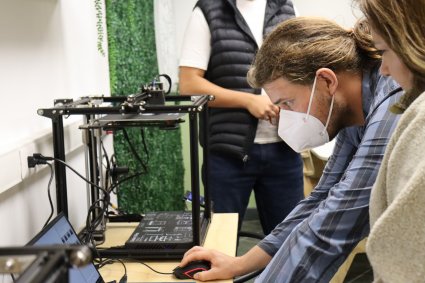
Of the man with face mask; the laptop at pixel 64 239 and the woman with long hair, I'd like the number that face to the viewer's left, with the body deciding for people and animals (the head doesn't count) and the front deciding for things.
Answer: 2

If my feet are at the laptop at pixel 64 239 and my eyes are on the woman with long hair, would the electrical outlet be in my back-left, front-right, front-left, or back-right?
back-left

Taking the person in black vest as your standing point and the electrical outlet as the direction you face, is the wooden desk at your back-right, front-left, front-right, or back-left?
front-left

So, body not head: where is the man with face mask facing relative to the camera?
to the viewer's left

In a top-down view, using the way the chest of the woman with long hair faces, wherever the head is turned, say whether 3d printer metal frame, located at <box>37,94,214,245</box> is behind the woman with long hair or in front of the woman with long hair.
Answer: in front

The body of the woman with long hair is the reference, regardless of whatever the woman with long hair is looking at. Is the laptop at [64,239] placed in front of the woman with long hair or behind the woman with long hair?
in front

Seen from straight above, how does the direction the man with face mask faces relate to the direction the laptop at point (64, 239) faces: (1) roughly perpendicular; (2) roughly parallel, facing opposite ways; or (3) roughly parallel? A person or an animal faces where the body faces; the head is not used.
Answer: roughly parallel, facing opposite ways

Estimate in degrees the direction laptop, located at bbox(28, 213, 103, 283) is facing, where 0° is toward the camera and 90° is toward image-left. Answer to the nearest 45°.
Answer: approximately 315°

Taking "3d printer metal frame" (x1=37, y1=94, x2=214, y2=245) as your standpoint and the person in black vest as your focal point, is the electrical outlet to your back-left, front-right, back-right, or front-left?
back-left

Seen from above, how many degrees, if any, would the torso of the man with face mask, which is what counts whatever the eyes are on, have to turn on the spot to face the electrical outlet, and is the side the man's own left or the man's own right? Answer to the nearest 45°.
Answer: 0° — they already face it

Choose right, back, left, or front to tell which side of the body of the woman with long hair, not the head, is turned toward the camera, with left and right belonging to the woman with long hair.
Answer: left

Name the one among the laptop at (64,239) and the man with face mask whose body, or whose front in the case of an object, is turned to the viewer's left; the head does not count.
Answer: the man with face mask
